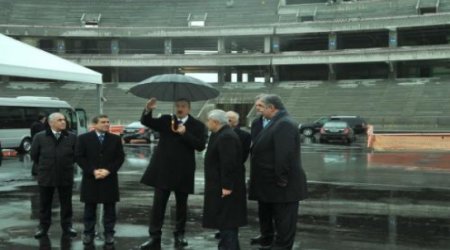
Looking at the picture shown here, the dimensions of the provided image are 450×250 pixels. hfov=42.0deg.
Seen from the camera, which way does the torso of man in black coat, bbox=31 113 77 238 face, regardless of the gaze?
toward the camera

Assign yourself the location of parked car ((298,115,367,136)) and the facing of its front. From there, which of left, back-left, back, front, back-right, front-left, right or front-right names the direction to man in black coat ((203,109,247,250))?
left

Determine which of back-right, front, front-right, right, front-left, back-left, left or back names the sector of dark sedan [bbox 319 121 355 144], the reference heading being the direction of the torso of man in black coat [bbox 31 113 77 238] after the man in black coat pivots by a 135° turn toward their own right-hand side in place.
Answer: right

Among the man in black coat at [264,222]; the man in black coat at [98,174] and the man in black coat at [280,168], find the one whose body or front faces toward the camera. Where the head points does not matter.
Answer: the man in black coat at [98,174]

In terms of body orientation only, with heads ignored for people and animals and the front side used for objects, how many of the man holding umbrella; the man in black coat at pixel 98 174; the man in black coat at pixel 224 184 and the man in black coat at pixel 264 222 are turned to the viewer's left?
2

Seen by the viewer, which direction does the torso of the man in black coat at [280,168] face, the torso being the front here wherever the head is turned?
to the viewer's left

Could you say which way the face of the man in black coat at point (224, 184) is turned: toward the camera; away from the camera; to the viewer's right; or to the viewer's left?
to the viewer's left

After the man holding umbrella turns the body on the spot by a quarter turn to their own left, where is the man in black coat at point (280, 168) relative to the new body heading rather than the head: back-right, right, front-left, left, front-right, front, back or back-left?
front-right

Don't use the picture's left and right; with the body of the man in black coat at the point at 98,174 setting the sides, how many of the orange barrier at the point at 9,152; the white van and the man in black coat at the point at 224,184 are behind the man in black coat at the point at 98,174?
2

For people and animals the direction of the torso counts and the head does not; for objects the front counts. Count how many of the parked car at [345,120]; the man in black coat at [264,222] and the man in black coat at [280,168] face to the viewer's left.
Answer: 3

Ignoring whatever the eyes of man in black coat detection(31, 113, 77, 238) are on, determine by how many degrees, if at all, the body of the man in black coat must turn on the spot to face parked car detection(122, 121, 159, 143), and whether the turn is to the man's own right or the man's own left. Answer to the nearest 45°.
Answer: approximately 180°

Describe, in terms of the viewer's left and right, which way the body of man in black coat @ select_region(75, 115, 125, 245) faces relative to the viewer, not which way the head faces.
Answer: facing the viewer

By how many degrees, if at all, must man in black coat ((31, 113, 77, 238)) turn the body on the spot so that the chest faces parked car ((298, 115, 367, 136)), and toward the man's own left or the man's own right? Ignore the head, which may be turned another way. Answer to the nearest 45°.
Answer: approximately 135° to the man's own left

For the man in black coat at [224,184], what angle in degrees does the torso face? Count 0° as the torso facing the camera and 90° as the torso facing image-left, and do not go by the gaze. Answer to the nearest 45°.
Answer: approximately 90°
